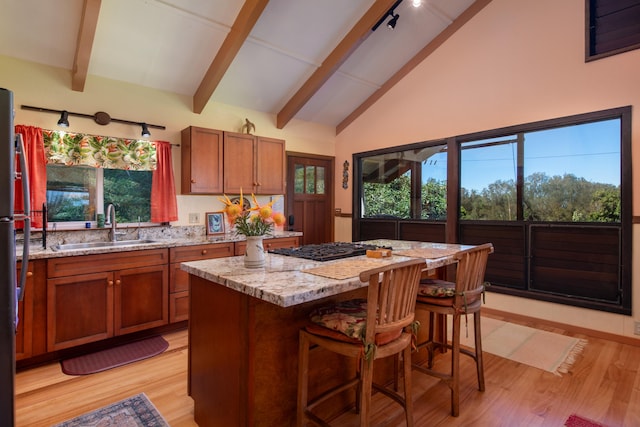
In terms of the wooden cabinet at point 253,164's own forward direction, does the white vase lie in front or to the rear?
in front

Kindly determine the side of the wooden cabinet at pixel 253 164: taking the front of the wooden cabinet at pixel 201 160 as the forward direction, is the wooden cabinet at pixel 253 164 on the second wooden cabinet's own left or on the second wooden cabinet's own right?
on the second wooden cabinet's own left

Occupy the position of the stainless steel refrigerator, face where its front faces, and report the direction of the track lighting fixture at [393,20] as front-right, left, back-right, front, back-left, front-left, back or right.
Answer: front

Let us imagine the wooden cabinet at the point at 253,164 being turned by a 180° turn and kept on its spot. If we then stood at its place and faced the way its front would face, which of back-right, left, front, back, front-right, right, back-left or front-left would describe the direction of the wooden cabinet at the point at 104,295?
left

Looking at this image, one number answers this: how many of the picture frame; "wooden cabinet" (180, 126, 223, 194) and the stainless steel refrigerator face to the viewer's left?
0

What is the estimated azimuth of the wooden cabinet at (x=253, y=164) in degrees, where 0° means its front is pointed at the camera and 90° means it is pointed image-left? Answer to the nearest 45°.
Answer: approximately 315°

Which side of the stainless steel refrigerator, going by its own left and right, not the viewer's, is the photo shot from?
right

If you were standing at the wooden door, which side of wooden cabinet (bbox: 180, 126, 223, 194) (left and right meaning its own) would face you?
left

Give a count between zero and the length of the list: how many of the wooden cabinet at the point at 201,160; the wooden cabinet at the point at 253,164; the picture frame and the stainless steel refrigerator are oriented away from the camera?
0

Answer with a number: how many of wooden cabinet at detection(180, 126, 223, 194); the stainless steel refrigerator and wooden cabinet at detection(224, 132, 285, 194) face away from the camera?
0

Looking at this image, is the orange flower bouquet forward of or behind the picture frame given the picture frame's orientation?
forward

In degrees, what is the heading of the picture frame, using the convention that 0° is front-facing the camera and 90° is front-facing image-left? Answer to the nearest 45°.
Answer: approximately 315°
